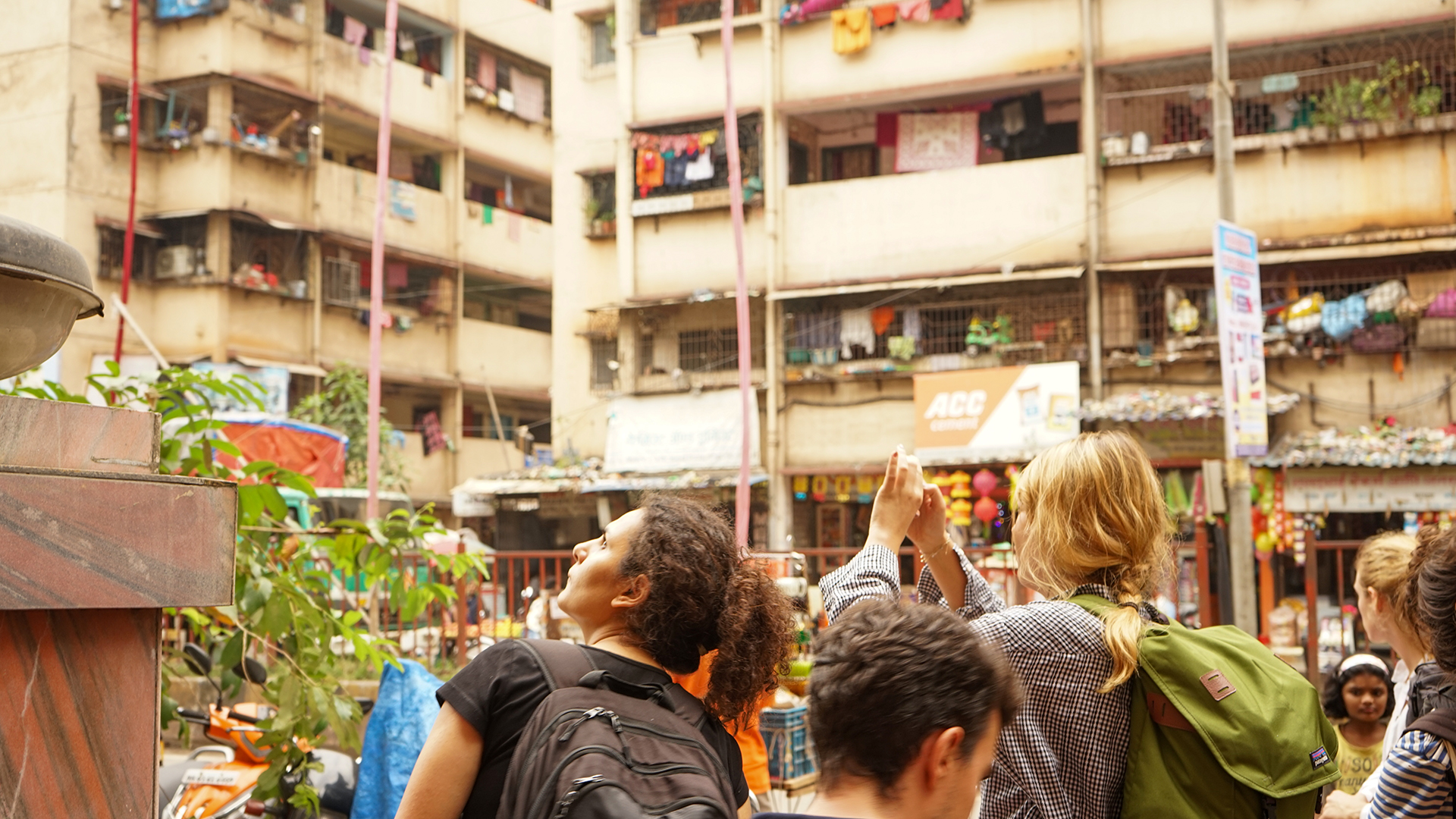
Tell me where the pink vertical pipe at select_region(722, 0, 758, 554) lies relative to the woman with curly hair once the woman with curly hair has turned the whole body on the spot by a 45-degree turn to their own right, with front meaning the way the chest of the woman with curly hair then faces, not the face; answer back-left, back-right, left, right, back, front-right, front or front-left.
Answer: front

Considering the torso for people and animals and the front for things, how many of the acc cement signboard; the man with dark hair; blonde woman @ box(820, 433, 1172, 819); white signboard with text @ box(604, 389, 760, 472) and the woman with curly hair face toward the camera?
2

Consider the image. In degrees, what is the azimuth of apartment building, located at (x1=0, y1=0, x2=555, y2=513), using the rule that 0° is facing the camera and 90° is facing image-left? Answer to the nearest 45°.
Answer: approximately 315°

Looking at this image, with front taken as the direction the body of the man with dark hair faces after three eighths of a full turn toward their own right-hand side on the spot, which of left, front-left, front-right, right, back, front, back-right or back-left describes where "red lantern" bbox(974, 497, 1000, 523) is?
back

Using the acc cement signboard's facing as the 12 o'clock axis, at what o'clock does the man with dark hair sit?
The man with dark hair is roughly at 12 o'clock from the acc cement signboard.

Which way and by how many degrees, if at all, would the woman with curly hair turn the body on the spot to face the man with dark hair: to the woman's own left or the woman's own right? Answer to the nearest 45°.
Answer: approximately 180°

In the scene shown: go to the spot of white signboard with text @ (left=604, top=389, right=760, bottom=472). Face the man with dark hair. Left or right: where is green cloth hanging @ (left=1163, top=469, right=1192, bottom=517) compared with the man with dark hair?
left

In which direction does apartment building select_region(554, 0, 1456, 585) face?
toward the camera

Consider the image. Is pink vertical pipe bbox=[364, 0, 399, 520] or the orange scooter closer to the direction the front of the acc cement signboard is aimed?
the orange scooter

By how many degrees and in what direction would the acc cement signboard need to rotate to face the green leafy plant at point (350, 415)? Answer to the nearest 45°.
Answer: approximately 90° to its right

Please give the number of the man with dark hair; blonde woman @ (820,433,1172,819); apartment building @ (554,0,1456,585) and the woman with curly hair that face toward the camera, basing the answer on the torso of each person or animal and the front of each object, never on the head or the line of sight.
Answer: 1

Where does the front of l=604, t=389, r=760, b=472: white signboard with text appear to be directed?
toward the camera

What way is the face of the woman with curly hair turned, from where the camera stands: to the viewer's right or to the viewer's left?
to the viewer's left
